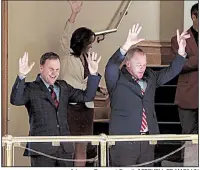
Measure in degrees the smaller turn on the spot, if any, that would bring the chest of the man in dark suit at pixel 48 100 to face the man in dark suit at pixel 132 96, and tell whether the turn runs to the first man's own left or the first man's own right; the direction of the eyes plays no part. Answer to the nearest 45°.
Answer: approximately 45° to the first man's own left

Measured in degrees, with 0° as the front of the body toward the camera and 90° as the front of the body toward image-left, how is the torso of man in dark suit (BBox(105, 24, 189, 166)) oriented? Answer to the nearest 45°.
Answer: approximately 315°

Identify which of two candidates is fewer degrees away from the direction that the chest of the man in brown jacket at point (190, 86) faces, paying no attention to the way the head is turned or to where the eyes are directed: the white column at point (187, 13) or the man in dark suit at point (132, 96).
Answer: the man in dark suit

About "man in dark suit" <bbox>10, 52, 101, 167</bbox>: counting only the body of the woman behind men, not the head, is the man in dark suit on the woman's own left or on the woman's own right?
on the woman's own right

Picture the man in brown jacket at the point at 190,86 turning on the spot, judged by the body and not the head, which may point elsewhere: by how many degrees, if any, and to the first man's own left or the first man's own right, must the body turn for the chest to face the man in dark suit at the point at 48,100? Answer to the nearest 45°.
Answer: approximately 90° to the first man's own right

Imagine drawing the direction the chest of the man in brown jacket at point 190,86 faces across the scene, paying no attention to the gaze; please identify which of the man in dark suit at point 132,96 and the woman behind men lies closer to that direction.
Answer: the man in dark suit

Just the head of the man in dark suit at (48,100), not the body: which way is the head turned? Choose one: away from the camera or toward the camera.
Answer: toward the camera
